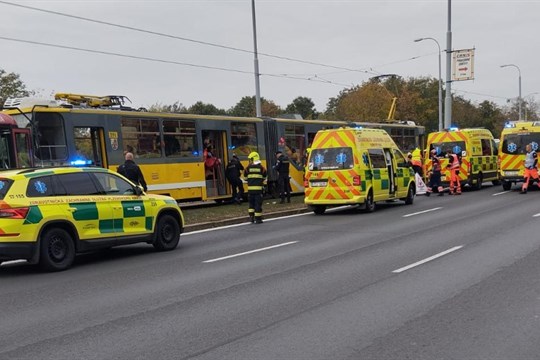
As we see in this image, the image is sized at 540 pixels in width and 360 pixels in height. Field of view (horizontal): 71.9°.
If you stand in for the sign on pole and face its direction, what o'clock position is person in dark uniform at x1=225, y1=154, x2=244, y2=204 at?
The person in dark uniform is roughly at 1 o'clock from the sign on pole.

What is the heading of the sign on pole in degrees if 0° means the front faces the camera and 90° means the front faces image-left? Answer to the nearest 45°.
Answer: approximately 0°

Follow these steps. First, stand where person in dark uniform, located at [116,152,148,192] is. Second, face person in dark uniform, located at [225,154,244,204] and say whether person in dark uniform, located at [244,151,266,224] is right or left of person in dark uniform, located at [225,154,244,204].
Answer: right

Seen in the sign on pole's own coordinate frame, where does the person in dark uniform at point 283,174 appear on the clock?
The person in dark uniform is roughly at 1 o'clock from the sign on pole.
